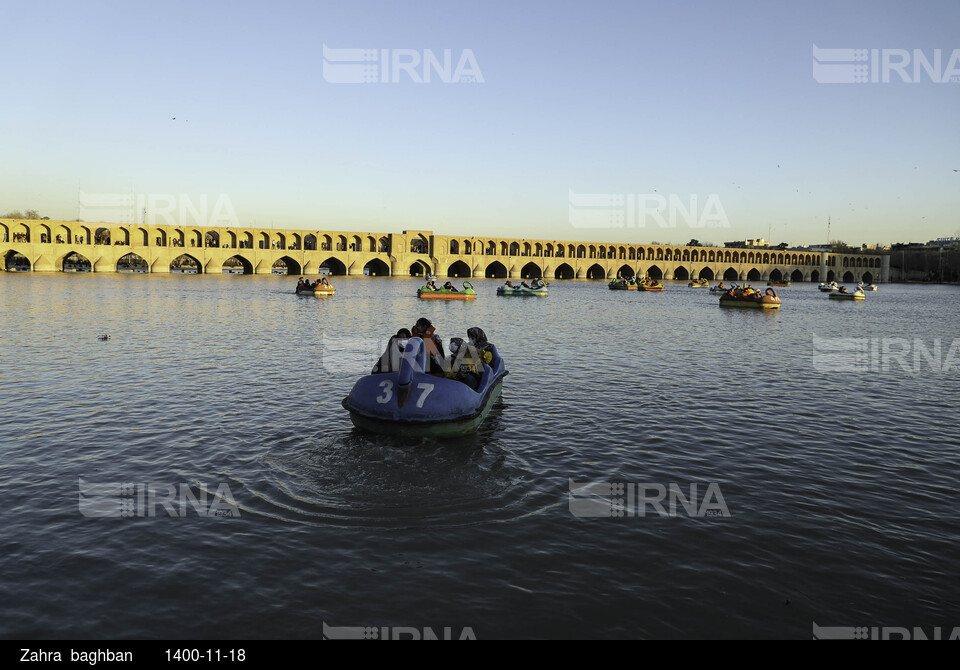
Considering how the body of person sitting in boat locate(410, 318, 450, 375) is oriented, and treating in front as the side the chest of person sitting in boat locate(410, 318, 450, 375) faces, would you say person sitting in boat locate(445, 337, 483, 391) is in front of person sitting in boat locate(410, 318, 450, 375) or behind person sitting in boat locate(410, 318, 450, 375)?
behind
